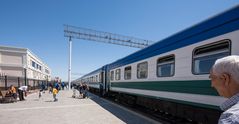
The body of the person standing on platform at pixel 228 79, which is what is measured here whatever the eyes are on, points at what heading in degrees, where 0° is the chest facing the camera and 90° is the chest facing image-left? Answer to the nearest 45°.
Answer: approximately 135°

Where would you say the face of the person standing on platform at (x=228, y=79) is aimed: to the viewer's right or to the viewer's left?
to the viewer's left
